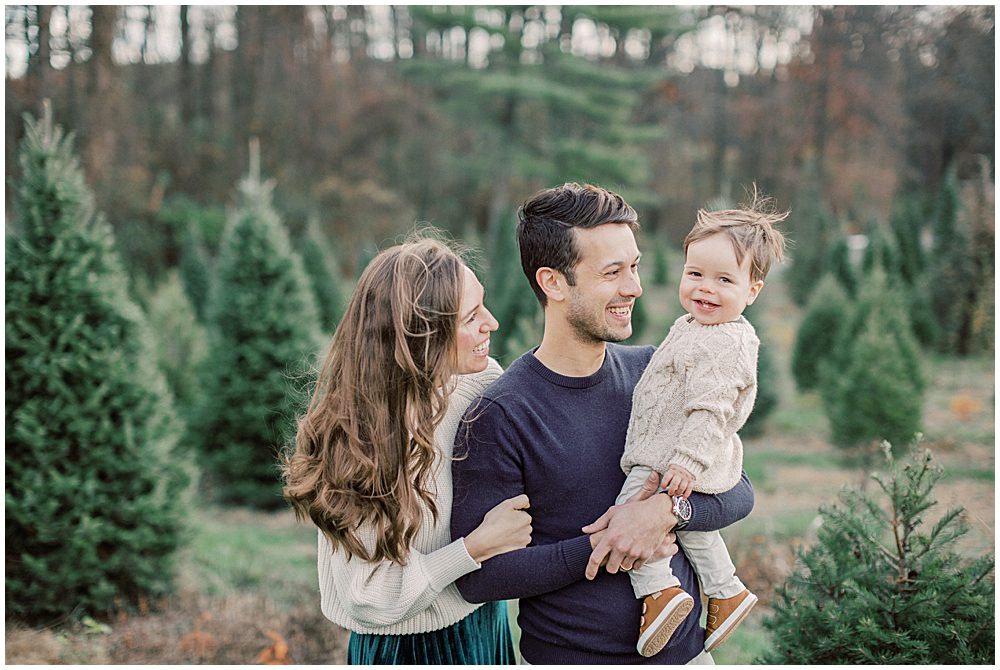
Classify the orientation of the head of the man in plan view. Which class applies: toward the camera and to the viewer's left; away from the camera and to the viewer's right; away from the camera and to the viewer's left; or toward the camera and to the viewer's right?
toward the camera and to the viewer's right

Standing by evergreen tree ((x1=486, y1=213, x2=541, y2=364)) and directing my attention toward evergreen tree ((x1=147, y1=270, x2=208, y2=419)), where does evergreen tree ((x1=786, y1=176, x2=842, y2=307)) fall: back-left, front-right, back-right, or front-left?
back-right

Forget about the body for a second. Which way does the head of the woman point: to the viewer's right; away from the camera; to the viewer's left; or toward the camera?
to the viewer's right

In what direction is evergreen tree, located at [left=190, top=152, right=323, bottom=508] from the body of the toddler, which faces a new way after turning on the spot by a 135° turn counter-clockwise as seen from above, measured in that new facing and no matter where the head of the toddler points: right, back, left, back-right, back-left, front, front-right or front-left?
back-left

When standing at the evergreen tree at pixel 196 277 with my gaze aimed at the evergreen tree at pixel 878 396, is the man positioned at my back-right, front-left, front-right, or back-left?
front-right

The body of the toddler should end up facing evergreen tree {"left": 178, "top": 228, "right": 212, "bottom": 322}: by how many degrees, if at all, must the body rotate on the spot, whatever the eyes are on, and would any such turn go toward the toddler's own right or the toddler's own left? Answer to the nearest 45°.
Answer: approximately 90° to the toddler's own right

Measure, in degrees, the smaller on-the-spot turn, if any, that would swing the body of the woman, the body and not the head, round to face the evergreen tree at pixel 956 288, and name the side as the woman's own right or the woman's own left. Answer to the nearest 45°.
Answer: approximately 45° to the woman's own left

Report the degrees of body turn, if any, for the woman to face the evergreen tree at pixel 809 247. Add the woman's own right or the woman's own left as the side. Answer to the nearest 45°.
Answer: approximately 45° to the woman's own left

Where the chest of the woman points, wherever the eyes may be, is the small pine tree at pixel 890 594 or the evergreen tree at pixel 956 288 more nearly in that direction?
the small pine tree

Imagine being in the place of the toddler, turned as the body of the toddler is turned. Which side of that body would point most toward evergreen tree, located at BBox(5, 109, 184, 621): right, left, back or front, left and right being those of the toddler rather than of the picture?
right

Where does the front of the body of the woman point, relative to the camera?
to the viewer's right

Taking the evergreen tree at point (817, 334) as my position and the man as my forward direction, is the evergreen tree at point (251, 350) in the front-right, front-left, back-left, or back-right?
front-right

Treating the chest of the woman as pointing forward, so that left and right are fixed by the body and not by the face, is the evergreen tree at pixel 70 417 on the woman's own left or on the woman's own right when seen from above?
on the woman's own left
